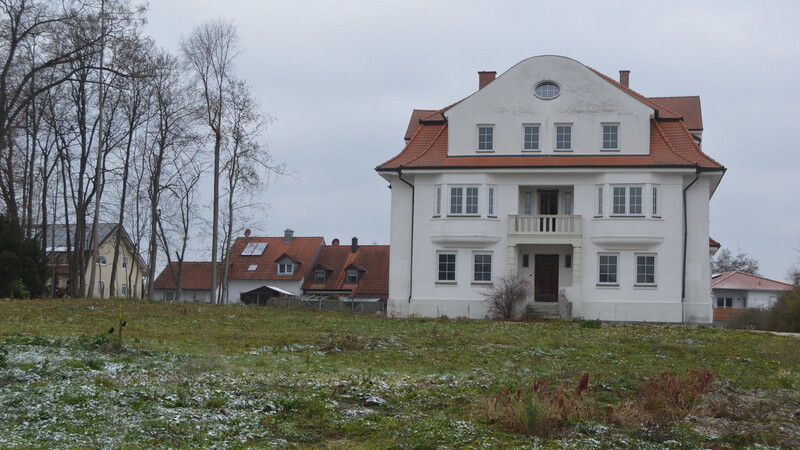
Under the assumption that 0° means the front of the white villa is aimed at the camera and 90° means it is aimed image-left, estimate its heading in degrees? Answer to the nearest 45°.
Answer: approximately 0°

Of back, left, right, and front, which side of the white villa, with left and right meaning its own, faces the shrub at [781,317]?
left

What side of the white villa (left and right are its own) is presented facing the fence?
right
